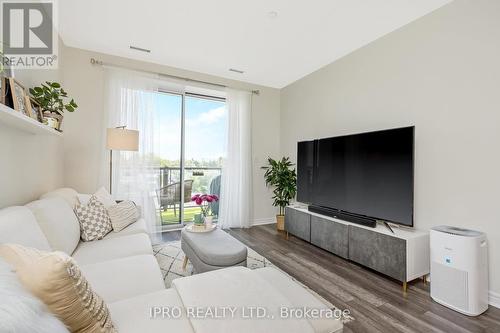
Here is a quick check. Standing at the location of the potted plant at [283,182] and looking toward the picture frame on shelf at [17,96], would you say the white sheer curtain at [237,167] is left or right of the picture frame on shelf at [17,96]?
right

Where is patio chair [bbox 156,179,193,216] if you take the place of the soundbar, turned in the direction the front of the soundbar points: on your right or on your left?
on your right

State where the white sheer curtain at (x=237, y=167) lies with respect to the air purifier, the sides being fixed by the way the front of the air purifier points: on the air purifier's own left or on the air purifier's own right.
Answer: on the air purifier's own right

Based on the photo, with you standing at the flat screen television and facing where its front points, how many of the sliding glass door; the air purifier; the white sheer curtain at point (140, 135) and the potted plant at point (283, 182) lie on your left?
1

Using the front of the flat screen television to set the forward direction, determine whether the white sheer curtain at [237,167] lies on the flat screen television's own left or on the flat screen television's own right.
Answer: on the flat screen television's own right

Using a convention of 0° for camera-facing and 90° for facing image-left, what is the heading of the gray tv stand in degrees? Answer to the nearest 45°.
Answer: approximately 45°

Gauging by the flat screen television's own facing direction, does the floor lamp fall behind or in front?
in front

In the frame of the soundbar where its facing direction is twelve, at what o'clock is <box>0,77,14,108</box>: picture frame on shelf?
The picture frame on shelf is roughly at 12 o'clock from the soundbar.

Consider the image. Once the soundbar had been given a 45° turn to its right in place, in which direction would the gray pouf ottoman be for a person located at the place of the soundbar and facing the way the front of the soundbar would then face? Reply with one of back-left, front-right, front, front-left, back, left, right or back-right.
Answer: front-left

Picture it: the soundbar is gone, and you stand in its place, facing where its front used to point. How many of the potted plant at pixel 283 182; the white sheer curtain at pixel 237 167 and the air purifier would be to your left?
1

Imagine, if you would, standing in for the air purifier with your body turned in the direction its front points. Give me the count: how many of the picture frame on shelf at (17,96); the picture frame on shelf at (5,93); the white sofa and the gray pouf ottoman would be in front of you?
4

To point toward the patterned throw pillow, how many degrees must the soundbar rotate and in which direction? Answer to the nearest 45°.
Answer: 0° — it already faces it

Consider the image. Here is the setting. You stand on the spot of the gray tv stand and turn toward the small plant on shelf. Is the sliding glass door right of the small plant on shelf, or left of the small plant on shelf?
right

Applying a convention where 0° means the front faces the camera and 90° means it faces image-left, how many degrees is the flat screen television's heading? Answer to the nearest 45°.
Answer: approximately 45°
